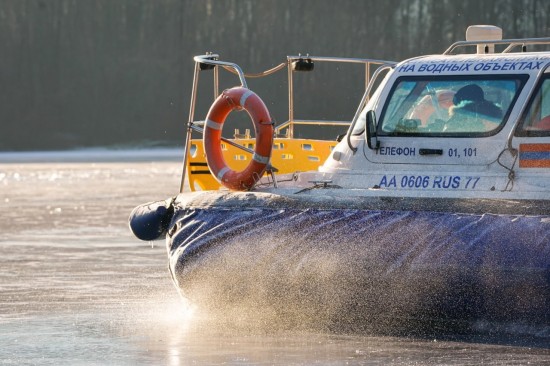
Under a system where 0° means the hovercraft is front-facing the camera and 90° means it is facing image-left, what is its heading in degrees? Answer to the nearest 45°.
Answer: approximately 90°
